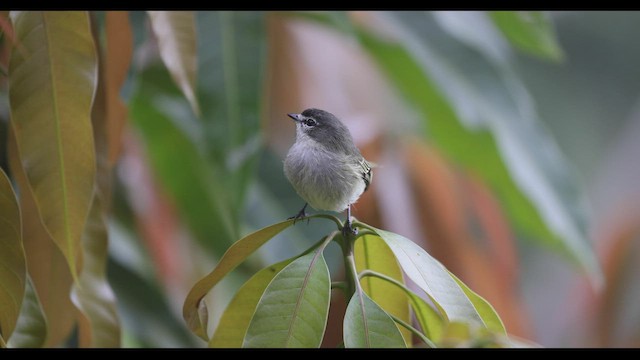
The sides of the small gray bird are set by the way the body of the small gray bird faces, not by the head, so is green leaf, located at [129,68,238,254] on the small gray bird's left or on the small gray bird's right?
on the small gray bird's right

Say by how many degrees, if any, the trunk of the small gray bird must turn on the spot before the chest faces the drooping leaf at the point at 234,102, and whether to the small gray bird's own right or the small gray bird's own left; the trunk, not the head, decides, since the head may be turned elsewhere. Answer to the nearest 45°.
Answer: approximately 135° to the small gray bird's own right

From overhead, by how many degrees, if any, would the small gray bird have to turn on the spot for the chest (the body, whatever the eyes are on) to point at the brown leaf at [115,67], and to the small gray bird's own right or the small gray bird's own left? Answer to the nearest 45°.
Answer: approximately 90° to the small gray bird's own right

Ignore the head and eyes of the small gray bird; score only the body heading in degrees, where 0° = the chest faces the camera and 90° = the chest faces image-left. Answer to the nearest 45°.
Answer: approximately 45°
